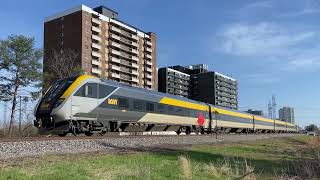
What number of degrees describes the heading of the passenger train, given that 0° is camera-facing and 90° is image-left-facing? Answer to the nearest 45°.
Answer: approximately 45°
